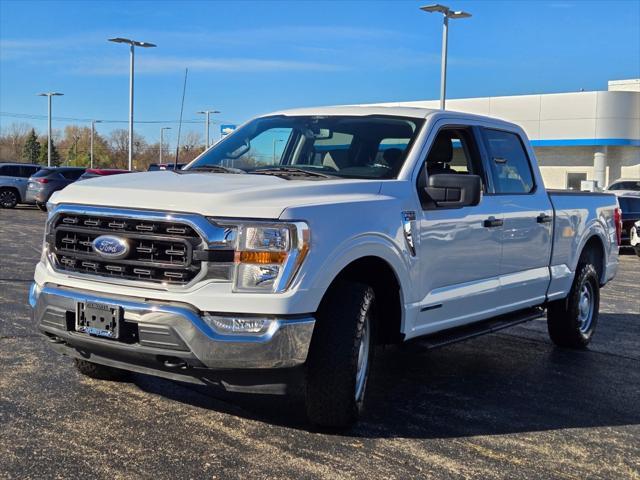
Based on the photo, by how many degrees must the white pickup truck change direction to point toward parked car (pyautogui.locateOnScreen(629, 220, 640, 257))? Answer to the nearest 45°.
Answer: approximately 180°

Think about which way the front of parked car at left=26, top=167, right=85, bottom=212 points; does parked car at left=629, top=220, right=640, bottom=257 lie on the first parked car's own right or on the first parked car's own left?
on the first parked car's own right

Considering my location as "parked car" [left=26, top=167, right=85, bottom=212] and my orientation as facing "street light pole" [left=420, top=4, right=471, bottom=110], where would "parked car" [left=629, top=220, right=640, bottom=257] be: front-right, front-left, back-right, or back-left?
front-right

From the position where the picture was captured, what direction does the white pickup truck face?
facing the viewer and to the left of the viewer

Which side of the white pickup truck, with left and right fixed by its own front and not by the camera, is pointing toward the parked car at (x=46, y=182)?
right

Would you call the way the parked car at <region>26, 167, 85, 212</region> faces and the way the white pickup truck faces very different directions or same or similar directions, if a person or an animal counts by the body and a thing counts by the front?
very different directions

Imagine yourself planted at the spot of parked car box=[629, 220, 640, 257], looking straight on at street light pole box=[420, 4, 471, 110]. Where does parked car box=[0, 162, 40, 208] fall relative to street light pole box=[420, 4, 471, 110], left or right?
left

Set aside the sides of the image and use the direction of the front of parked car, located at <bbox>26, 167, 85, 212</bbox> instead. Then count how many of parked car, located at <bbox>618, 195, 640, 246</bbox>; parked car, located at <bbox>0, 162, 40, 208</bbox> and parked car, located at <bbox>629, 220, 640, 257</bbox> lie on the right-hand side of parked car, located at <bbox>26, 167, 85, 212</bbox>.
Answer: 2

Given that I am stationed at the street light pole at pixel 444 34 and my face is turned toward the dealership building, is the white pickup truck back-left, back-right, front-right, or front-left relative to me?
back-right

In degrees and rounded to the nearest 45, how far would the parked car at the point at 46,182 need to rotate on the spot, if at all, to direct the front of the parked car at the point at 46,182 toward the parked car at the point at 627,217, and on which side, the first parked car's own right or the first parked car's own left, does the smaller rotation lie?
approximately 90° to the first parked car's own right

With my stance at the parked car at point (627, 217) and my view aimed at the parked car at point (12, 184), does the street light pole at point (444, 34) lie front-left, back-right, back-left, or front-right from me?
front-right

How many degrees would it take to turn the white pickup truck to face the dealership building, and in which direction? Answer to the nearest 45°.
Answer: approximately 135° to its right

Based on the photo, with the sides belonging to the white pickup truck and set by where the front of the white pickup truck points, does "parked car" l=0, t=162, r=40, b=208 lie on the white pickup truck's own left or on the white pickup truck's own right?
on the white pickup truck's own right
